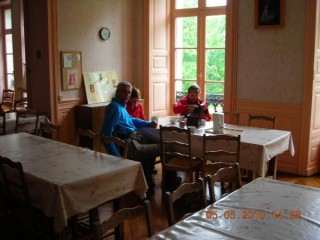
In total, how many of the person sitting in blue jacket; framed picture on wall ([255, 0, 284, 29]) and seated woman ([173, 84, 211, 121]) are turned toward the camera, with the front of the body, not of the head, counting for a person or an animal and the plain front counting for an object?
2

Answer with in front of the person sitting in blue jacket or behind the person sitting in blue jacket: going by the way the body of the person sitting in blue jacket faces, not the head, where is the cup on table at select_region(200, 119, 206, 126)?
in front

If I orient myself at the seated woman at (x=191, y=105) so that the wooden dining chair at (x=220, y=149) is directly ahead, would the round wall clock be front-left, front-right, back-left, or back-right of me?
back-right

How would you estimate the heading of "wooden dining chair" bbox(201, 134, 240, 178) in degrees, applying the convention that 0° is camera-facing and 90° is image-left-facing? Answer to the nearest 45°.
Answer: approximately 180°

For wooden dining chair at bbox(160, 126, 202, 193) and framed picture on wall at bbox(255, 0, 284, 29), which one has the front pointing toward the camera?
the framed picture on wall

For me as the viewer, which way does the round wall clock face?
facing the viewer and to the right of the viewer

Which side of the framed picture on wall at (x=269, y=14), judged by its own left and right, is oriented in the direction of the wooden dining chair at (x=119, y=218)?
front

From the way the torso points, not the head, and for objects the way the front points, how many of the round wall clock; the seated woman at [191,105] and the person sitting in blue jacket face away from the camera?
0

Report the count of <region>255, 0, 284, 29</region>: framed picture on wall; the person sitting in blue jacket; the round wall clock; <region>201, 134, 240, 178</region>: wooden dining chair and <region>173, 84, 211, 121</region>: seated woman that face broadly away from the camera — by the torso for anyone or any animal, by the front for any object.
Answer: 1

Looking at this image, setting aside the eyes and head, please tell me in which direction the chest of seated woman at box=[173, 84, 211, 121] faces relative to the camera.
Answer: toward the camera

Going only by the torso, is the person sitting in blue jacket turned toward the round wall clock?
no

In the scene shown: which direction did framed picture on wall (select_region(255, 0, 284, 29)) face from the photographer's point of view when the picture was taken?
facing the viewer

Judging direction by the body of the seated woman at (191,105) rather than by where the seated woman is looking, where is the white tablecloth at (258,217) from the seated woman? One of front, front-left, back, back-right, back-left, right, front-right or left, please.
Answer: front

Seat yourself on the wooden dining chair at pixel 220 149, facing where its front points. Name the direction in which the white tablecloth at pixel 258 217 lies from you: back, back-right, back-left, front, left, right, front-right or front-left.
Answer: back

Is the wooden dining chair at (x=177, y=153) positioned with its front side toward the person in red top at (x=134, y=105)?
no

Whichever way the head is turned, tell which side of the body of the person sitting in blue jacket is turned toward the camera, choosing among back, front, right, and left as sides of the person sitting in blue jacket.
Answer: right

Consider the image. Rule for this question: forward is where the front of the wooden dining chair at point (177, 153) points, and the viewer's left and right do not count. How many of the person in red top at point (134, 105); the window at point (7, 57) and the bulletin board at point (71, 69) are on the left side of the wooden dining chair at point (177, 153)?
3

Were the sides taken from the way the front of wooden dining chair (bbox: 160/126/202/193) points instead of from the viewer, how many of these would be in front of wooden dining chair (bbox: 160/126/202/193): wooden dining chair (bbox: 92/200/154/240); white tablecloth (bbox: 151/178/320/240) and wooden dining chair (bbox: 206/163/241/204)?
0
